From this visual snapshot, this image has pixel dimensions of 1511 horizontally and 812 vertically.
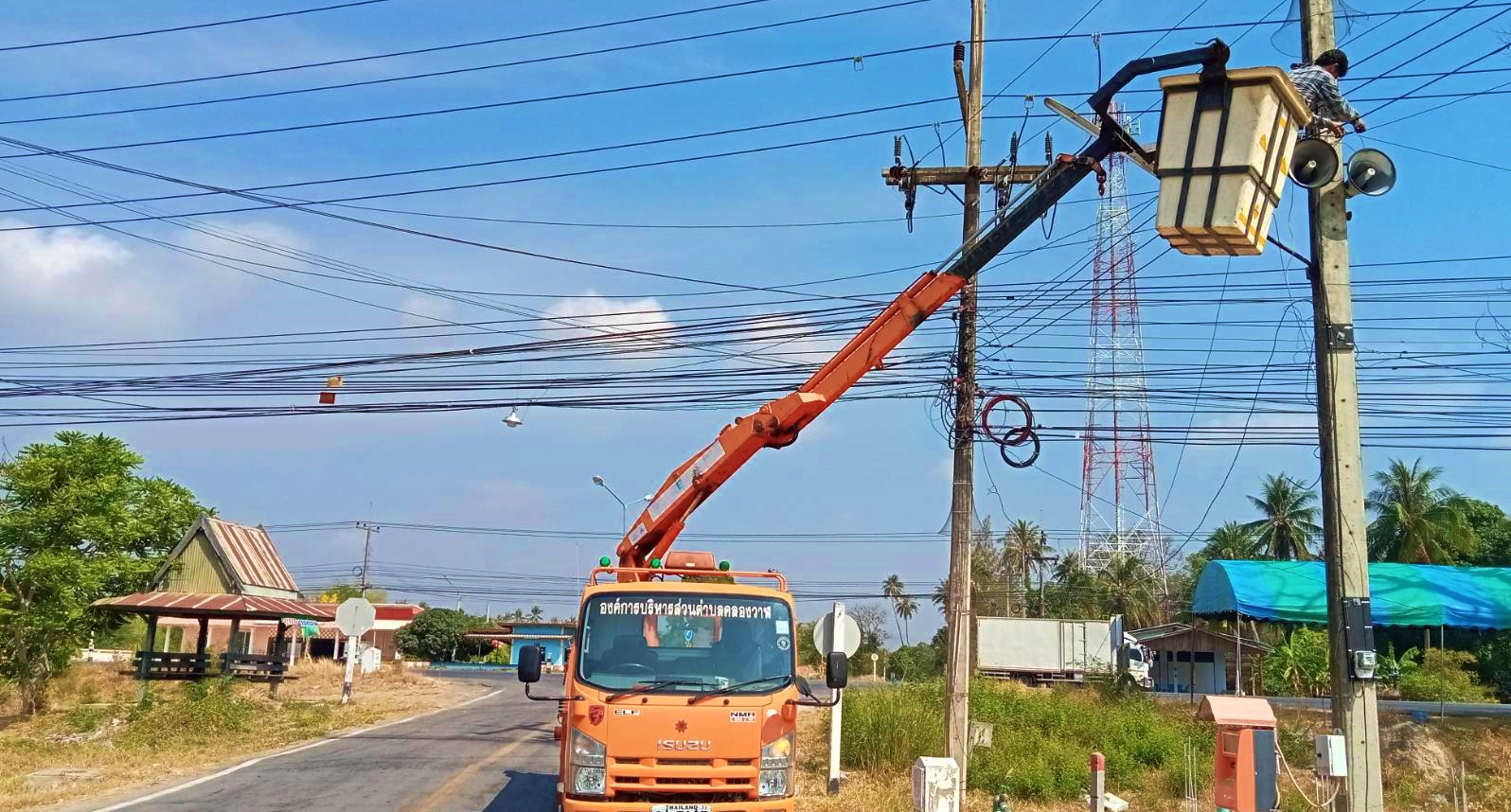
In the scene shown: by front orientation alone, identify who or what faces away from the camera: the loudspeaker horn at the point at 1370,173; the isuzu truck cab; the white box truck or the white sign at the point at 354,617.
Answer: the white sign

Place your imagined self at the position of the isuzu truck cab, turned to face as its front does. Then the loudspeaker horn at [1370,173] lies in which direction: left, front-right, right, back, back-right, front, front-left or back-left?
left

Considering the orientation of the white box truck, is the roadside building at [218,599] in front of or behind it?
behind

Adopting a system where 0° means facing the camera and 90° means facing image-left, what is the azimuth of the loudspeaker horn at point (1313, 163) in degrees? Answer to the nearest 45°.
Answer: approximately 0°

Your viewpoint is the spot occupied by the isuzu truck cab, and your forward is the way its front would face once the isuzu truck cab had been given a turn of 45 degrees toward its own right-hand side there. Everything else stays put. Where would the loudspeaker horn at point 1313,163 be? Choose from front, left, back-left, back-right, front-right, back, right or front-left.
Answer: back-left

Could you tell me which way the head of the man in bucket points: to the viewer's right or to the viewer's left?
to the viewer's right

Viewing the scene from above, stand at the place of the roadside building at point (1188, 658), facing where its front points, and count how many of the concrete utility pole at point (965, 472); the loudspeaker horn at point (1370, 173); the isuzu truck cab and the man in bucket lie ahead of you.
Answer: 4

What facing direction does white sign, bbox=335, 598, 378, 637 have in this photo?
away from the camera

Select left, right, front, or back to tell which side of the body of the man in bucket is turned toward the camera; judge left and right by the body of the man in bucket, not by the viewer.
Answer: right

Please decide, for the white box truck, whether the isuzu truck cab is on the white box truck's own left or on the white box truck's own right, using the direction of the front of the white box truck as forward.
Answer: on the white box truck's own right

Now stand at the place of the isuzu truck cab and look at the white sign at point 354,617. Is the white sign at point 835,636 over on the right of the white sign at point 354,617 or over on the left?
right
